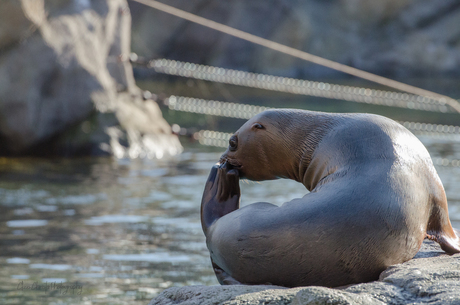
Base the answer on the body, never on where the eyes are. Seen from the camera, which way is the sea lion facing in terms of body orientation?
to the viewer's left
